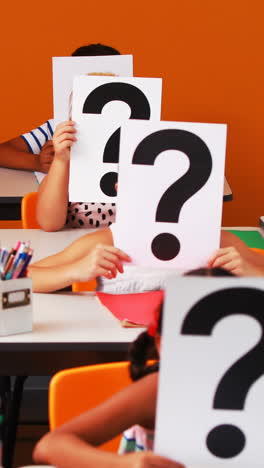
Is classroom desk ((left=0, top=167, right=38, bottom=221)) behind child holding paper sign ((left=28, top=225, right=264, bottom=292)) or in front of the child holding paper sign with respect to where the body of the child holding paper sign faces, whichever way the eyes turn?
behind

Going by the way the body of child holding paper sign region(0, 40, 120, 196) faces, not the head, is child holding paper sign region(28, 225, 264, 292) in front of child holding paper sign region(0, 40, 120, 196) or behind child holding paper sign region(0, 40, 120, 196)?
in front

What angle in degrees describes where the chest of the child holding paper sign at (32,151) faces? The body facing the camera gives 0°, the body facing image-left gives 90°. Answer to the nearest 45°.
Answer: approximately 0°

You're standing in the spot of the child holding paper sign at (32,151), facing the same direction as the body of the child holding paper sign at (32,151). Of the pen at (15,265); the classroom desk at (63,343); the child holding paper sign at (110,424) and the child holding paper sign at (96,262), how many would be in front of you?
4

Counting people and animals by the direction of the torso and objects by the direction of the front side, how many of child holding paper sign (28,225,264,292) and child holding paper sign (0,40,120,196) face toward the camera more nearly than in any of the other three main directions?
2

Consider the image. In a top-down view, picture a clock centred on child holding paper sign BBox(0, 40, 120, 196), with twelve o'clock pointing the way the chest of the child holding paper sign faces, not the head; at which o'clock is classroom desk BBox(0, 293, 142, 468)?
The classroom desk is roughly at 12 o'clock from the child holding paper sign.

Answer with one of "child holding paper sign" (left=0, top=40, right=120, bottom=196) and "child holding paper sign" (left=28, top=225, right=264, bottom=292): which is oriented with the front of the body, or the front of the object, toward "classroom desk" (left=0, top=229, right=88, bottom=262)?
"child holding paper sign" (left=0, top=40, right=120, bottom=196)

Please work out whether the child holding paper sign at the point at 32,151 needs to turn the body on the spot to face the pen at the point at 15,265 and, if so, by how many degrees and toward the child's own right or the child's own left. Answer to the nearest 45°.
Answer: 0° — they already face it

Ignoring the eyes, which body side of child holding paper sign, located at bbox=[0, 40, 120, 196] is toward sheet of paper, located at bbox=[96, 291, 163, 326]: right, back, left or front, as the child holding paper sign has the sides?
front

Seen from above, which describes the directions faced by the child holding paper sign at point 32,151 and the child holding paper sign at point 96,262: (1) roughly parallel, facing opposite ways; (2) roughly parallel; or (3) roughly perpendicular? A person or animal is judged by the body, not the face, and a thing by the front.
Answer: roughly parallel

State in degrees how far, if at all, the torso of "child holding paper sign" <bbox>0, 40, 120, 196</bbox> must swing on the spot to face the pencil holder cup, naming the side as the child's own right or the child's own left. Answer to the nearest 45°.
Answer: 0° — they already face it
